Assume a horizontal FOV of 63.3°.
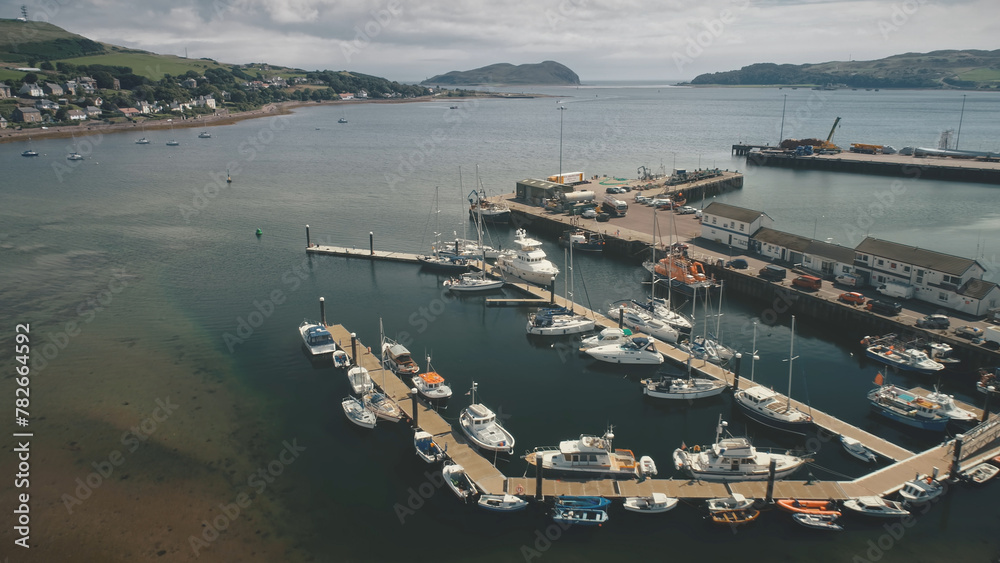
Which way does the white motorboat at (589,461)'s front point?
to the viewer's left

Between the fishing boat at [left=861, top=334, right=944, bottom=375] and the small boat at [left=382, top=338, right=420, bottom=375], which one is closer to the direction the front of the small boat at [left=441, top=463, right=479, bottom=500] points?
the small boat

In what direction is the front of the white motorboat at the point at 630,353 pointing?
to the viewer's left
